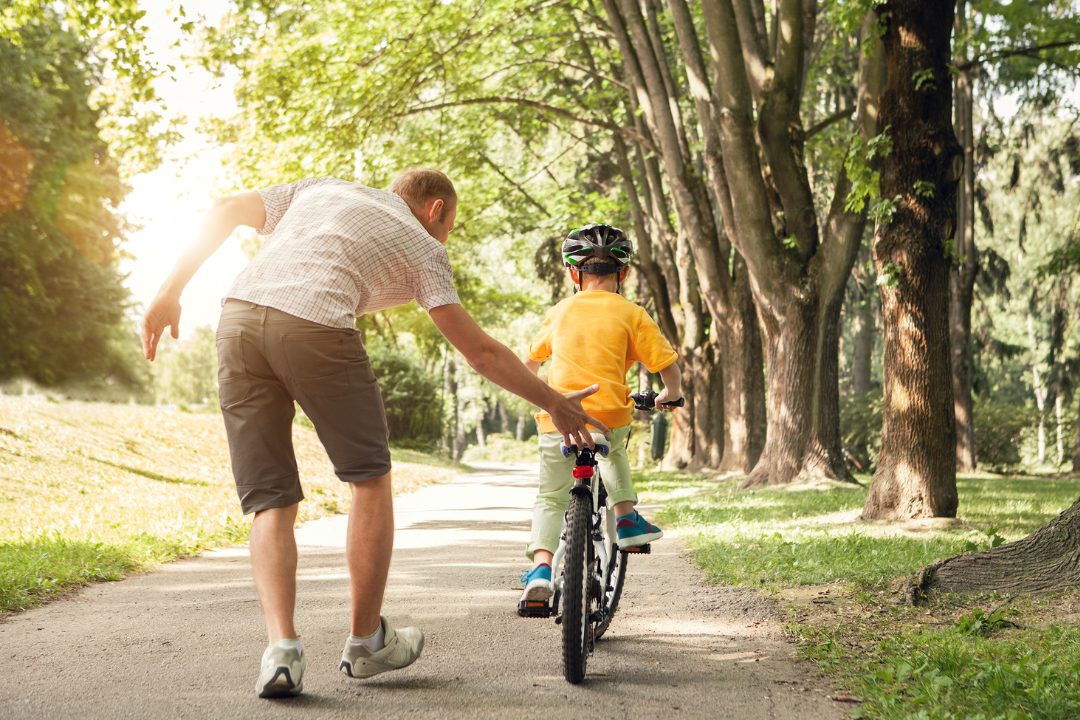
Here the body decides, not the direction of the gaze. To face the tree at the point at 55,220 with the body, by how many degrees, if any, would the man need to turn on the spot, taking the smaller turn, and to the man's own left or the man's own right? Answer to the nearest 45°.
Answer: approximately 45° to the man's own left

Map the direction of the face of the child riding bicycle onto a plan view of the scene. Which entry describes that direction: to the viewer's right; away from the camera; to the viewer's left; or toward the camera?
away from the camera

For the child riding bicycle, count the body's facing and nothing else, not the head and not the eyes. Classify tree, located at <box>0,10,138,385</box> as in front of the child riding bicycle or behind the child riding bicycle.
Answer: in front

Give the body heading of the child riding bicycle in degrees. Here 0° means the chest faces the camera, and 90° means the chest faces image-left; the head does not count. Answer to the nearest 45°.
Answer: approximately 180°

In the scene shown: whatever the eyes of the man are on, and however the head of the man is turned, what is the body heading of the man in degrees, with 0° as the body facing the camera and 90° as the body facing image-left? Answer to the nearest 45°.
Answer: approximately 225°

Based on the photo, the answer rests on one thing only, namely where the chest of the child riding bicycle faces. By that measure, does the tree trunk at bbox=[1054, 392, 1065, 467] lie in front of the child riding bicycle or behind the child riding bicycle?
in front

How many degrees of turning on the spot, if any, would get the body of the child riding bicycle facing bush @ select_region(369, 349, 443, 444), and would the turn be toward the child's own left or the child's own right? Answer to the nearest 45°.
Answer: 0° — they already face it

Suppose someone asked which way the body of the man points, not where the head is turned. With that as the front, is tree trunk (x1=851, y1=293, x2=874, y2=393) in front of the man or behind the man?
in front

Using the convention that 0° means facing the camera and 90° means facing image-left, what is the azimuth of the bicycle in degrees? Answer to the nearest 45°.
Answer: approximately 180°

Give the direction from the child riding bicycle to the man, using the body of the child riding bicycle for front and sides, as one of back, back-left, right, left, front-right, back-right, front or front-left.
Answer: back-left

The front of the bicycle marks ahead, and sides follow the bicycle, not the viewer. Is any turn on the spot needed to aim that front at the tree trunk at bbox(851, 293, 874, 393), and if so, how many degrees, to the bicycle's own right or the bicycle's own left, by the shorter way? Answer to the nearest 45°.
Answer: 0° — it already faces it

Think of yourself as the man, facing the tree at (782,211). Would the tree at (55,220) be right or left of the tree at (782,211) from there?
left

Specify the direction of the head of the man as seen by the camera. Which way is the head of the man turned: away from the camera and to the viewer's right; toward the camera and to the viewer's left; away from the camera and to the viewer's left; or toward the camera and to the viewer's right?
away from the camera and to the viewer's right

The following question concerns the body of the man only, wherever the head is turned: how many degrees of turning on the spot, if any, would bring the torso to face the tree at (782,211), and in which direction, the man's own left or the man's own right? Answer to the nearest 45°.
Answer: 0° — they already face it
